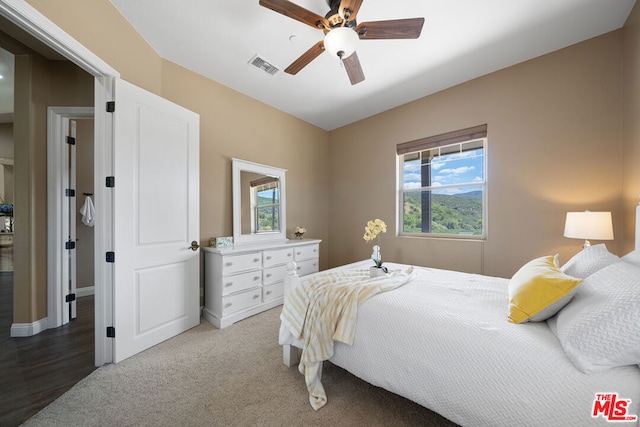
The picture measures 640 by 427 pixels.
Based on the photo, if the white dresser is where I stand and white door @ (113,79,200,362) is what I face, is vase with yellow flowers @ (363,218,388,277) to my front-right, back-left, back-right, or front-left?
back-left

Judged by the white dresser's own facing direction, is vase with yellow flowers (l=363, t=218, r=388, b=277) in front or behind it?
in front

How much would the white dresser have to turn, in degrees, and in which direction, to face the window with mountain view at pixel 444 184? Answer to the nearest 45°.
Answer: approximately 45° to its left

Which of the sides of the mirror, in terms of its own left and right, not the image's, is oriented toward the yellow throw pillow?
front

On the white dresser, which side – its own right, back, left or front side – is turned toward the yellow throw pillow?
front

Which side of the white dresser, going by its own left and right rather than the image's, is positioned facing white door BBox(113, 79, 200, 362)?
right

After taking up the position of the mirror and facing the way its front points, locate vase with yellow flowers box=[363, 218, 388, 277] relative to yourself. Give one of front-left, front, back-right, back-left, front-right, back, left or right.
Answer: front

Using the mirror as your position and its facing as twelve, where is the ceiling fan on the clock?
The ceiling fan is roughly at 1 o'clock from the mirror.

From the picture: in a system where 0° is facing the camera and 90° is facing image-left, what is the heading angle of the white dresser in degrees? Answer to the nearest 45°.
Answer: approximately 315°

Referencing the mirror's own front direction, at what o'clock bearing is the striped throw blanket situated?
The striped throw blanket is roughly at 1 o'clock from the mirror.

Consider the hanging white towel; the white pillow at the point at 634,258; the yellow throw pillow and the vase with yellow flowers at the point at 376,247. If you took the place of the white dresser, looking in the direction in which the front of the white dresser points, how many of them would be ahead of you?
3

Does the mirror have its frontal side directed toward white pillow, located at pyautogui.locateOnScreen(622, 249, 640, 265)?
yes

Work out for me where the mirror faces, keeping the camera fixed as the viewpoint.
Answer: facing the viewer and to the right of the viewer
